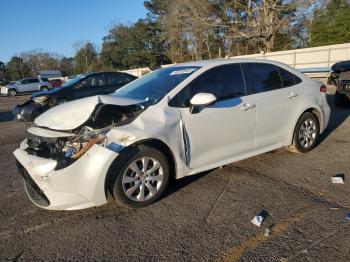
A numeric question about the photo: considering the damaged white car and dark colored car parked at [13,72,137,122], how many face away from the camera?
0

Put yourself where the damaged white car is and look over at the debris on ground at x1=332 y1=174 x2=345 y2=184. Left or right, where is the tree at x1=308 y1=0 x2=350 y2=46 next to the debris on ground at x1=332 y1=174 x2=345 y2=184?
left

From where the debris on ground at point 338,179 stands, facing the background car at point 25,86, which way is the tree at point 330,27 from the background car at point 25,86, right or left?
right

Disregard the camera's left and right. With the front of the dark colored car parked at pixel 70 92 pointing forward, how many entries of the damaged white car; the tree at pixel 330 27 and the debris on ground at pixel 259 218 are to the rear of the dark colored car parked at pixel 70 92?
1

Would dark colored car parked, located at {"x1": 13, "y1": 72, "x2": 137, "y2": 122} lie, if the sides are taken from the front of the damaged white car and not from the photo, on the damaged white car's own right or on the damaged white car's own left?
on the damaged white car's own right

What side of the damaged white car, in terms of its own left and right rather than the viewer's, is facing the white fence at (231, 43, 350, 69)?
back

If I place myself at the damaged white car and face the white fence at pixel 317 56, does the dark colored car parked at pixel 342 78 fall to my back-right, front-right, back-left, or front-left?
front-right

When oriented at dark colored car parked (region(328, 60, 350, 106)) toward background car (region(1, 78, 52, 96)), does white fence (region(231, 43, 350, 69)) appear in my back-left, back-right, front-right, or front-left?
front-right

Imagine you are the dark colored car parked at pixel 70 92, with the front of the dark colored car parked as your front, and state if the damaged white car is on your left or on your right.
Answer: on your left

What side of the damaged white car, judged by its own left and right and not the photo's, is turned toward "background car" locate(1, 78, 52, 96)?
right

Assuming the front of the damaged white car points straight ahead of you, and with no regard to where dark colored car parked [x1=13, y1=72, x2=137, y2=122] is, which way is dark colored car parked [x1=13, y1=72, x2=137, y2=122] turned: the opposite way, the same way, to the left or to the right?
the same way

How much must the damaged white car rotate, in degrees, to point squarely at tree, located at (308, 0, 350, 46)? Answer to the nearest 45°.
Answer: approximately 180°

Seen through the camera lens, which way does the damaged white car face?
facing the viewer and to the left of the viewer

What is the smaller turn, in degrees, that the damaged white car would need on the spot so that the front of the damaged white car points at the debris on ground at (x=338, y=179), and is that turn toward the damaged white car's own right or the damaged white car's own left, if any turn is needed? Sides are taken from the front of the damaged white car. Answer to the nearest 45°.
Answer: approximately 135° to the damaged white car's own left
